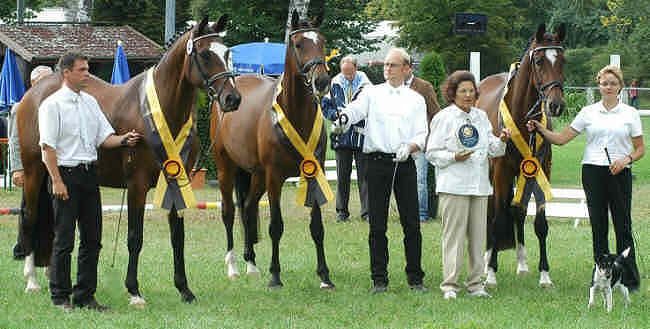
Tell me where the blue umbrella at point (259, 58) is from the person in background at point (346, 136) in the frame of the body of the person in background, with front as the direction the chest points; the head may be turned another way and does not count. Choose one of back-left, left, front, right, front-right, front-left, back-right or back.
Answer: back

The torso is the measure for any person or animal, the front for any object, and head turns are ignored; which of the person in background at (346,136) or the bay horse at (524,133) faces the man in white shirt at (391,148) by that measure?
the person in background

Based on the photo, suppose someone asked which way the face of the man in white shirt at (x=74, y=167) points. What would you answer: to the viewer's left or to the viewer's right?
to the viewer's right

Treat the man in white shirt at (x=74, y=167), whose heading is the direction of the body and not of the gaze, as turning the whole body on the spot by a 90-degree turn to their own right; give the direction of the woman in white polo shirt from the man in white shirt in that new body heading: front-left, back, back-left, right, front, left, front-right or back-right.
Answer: back-left

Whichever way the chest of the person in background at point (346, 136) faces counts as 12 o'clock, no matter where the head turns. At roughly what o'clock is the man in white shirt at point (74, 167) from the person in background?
The man in white shirt is roughly at 1 o'clock from the person in background.

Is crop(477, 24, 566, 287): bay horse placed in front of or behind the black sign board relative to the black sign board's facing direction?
in front

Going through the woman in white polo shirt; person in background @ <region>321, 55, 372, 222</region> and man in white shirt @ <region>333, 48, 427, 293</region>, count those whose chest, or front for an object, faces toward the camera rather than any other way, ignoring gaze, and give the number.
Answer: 3

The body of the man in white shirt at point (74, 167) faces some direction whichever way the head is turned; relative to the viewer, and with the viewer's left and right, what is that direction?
facing the viewer and to the right of the viewer

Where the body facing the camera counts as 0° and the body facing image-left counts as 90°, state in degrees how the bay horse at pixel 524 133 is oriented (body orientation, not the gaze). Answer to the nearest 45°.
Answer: approximately 315°

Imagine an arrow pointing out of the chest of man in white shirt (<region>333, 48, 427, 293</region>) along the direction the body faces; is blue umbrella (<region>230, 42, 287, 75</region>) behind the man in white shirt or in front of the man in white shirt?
behind

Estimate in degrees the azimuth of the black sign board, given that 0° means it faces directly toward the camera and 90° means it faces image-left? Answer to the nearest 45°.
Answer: approximately 0°

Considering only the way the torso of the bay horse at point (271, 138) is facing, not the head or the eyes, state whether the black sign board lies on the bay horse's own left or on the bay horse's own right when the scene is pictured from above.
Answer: on the bay horse's own left

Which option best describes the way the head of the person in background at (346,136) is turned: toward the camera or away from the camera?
toward the camera

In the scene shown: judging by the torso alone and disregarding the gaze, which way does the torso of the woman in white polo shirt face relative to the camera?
toward the camera

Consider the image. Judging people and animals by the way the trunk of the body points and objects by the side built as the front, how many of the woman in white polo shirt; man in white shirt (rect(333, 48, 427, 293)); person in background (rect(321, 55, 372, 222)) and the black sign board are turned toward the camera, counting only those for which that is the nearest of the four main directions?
4

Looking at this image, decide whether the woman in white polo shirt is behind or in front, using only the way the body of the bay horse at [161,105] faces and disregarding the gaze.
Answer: in front
